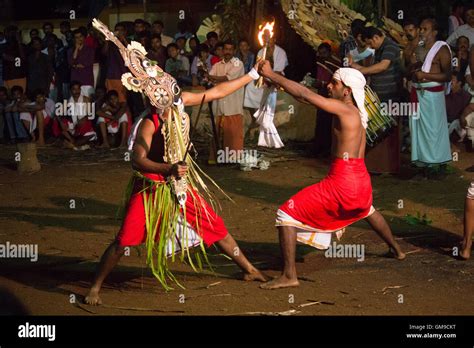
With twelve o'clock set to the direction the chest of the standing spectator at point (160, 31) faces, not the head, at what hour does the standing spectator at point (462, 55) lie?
the standing spectator at point (462, 55) is roughly at 10 o'clock from the standing spectator at point (160, 31).

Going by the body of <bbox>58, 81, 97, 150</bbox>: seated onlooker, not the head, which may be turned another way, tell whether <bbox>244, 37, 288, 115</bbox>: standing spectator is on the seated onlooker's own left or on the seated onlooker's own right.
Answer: on the seated onlooker's own left

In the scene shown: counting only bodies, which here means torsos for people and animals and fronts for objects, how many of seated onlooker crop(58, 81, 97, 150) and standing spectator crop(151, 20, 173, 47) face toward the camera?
2

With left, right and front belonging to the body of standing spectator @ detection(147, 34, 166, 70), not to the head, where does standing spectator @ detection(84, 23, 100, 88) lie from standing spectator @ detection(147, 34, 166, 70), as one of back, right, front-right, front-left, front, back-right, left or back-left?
back-right

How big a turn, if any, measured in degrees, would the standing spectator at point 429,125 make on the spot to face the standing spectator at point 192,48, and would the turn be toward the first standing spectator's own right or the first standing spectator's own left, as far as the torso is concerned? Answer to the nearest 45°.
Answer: approximately 90° to the first standing spectator's own right

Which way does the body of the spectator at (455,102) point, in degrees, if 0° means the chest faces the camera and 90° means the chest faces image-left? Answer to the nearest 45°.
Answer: approximately 45°

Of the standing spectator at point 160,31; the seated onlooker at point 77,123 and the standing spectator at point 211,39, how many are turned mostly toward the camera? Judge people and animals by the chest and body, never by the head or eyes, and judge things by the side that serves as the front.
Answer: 3

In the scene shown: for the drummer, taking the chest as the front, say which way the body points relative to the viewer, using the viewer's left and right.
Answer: facing to the left of the viewer

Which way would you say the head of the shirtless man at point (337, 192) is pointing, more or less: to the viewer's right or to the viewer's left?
to the viewer's left

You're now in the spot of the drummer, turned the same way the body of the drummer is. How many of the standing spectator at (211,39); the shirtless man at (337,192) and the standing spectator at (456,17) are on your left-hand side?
1
